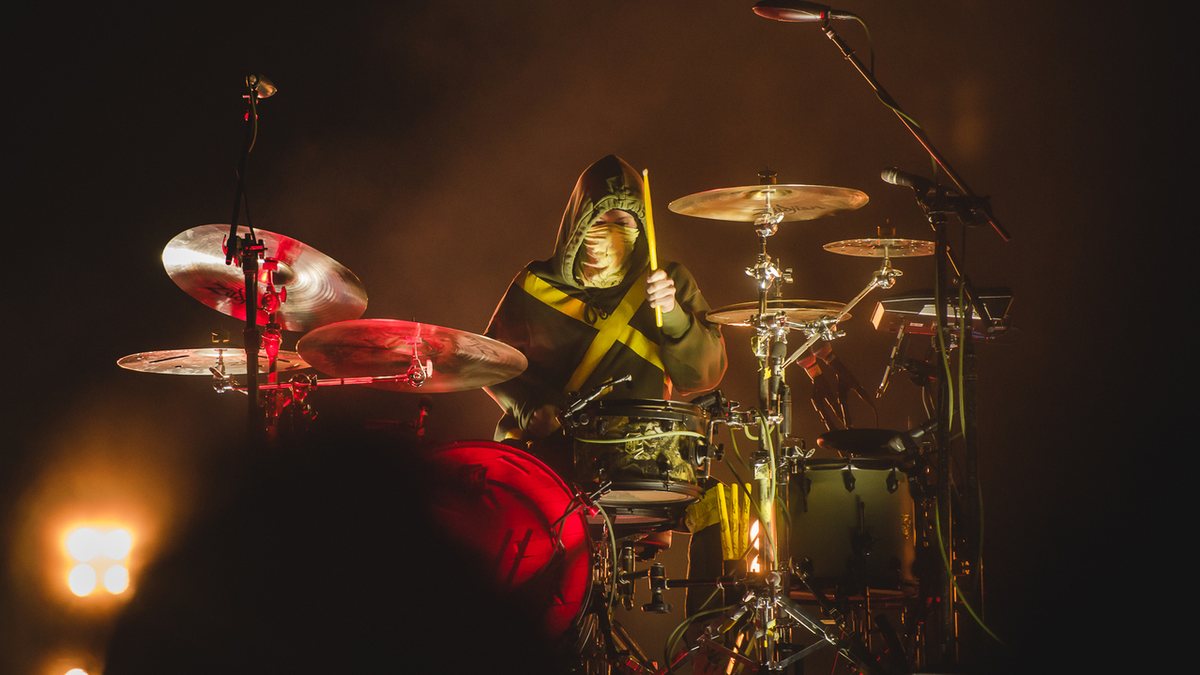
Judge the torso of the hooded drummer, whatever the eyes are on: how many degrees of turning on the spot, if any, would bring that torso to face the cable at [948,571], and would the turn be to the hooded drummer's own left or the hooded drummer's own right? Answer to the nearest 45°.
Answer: approximately 45° to the hooded drummer's own left

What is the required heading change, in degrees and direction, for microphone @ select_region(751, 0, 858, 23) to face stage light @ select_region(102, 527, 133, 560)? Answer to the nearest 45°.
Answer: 0° — it already faces it

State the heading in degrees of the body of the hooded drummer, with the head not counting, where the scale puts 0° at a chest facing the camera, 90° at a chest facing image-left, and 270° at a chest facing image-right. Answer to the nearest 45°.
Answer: approximately 0°

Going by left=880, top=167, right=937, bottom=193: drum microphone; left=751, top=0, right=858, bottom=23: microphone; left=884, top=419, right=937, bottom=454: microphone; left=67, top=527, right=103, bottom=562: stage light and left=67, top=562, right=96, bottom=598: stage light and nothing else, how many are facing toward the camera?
2

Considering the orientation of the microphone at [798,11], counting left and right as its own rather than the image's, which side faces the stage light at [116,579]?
front

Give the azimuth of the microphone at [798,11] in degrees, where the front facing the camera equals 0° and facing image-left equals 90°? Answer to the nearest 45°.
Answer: approximately 90°

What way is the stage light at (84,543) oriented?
toward the camera

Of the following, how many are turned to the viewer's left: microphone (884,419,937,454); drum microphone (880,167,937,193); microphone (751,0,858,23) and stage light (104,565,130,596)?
3

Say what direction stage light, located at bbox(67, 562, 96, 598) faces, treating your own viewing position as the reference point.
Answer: facing the viewer

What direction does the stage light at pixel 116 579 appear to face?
toward the camera

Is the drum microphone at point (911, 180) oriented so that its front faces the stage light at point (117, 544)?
yes

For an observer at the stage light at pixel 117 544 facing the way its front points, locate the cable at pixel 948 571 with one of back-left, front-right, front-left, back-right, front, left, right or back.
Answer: front-left

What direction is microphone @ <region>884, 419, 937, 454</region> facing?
to the viewer's left

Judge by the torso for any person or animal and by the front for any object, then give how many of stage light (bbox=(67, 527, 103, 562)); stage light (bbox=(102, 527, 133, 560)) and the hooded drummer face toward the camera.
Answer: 3

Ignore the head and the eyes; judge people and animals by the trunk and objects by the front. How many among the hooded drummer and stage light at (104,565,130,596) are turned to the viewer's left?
0
